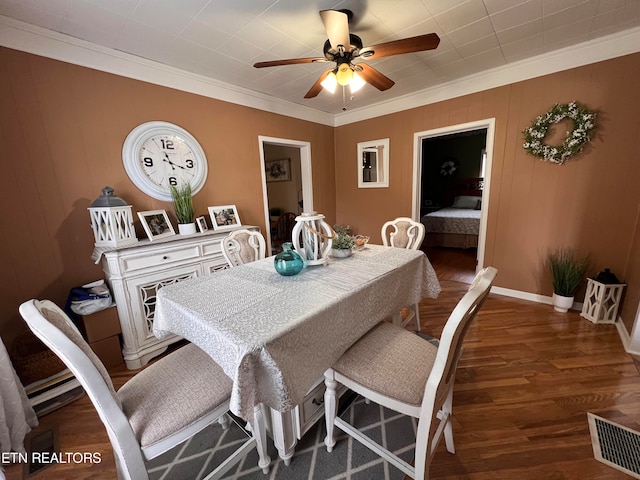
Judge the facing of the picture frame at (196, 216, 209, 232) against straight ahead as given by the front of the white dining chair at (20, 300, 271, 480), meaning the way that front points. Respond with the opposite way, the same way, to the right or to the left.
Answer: to the right

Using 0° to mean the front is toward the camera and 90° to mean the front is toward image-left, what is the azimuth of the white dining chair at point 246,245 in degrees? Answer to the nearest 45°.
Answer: approximately 315°

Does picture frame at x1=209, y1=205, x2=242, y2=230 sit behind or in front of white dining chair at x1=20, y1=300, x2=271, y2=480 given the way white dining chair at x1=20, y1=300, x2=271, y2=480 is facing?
in front

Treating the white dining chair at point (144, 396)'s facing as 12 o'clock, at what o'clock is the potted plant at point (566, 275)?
The potted plant is roughly at 2 o'clock from the white dining chair.

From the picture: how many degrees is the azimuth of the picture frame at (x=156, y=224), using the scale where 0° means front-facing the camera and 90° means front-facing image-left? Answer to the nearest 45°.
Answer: approximately 315°

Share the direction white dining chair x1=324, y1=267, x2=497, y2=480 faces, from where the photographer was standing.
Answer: facing away from the viewer and to the left of the viewer

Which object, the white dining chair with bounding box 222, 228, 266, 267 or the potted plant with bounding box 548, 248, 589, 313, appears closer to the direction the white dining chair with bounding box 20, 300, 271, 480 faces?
the potted plant

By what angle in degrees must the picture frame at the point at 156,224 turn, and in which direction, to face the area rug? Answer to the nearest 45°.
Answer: approximately 45° to its right

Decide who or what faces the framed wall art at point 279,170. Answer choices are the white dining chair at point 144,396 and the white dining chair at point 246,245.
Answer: the white dining chair at point 144,396

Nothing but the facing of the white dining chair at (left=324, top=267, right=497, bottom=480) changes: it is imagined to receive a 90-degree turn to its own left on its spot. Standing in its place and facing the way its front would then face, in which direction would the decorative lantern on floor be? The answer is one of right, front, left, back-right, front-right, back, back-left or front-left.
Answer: back

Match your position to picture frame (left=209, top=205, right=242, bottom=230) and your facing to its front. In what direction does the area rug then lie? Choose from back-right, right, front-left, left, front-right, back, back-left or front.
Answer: front-right

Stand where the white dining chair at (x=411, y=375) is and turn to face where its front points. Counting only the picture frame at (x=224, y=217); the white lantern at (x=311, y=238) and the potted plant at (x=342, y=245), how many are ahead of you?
3

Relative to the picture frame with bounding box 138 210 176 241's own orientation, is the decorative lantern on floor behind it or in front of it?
in front
